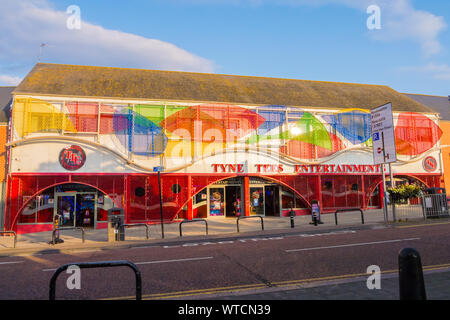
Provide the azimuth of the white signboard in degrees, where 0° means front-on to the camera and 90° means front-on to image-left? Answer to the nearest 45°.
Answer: approximately 45°

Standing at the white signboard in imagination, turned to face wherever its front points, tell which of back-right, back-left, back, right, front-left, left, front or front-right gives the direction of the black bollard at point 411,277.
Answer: front-left

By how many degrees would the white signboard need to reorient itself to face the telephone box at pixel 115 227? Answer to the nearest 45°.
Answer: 0° — it already faces it

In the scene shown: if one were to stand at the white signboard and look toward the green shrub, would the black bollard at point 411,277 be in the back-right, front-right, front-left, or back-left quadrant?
back-right
